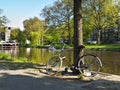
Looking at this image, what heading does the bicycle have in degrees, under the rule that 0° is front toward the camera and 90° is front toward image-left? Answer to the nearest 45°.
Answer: approximately 90°
